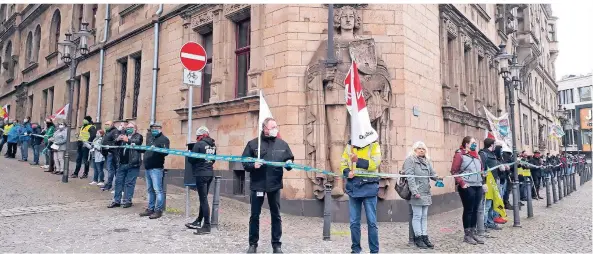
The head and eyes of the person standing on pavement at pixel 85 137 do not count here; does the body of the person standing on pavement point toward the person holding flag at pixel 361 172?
no

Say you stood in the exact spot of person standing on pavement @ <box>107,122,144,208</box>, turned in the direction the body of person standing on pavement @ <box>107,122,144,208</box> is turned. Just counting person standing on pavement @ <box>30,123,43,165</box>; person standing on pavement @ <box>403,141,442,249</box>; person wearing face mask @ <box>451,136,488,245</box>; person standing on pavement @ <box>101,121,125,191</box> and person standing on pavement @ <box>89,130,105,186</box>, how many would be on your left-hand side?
2

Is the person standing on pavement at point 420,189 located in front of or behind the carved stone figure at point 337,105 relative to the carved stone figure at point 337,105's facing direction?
in front

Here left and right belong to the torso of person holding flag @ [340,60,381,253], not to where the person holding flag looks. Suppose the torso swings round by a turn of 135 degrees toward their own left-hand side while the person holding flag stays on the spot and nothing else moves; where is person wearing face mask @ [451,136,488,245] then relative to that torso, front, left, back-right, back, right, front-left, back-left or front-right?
front

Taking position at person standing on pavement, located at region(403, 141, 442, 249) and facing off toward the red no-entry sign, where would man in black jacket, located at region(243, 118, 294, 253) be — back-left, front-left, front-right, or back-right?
front-left

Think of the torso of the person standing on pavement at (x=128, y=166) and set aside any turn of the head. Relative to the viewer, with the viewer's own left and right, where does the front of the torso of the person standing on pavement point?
facing the viewer and to the left of the viewer

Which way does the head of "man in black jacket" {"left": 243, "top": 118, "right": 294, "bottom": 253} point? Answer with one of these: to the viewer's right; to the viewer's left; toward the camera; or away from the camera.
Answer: toward the camera

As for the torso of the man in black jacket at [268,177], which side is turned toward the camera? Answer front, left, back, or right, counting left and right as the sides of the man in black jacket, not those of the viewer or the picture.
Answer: front

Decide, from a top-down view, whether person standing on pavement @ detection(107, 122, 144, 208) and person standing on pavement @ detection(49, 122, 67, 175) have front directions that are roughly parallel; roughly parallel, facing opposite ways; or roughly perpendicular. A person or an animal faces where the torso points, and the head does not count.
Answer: roughly parallel

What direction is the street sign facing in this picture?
toward the camera

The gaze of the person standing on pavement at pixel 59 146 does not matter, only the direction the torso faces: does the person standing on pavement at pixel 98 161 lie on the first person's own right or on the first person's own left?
on the first person's own left

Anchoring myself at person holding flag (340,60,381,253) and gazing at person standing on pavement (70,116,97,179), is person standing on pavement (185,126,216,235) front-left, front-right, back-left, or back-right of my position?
front-left

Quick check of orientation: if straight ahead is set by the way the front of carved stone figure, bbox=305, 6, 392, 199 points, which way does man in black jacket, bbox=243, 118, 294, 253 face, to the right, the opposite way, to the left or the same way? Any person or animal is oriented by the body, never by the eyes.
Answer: the same way

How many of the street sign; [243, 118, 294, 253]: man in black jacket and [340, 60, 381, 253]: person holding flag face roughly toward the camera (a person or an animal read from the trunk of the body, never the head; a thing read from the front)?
3

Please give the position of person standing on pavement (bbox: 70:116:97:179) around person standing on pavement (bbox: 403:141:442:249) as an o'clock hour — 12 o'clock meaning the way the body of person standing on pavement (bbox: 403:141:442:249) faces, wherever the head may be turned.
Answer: person standing on pavement (bbox: 70:116:97:179) is roughly at 5 o'clock from person standing on pavement (bbox: 403:141:442:249).

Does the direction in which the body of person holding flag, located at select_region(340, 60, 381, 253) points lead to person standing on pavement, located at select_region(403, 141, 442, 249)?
no

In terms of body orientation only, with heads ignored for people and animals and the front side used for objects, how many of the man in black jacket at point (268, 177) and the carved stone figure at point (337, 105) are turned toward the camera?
2

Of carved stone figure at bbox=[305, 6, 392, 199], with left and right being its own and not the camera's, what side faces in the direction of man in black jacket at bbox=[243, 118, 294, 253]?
front

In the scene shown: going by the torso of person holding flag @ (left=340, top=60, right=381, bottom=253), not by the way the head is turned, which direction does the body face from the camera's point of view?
toward the camera
